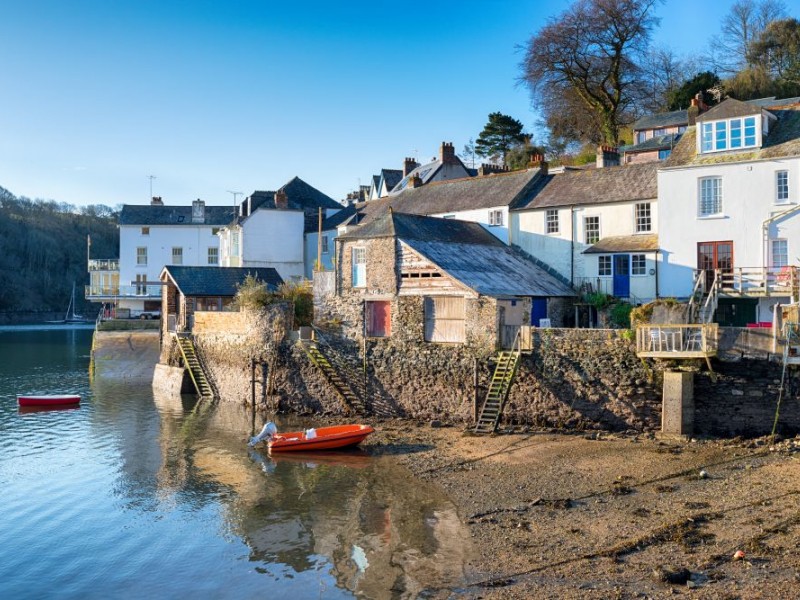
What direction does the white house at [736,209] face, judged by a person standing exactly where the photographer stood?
facing the viewer

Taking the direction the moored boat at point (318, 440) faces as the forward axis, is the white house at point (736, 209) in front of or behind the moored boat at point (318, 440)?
in front

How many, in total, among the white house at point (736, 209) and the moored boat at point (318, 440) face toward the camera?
1

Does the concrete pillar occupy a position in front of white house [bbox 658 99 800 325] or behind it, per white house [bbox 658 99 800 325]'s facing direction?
in front

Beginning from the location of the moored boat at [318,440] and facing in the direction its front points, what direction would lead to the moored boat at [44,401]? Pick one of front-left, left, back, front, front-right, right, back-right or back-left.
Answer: back-left

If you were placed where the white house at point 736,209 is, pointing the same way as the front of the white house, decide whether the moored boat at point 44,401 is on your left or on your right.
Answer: on your right

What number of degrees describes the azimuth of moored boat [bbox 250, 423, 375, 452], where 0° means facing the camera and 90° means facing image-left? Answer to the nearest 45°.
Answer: approximately 270°

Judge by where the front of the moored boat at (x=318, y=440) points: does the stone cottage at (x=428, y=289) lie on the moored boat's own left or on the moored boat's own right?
on the moored boat's own left

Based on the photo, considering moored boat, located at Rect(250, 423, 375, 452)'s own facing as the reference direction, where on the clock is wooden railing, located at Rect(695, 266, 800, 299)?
The wooden railing is roughly at 12 o'clock from the moored boat.

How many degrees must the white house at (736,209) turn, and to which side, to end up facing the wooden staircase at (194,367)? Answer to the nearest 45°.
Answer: approximately 90° to its right

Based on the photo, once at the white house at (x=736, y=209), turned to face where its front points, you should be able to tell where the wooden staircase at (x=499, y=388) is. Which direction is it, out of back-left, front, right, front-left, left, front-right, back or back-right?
front-right
